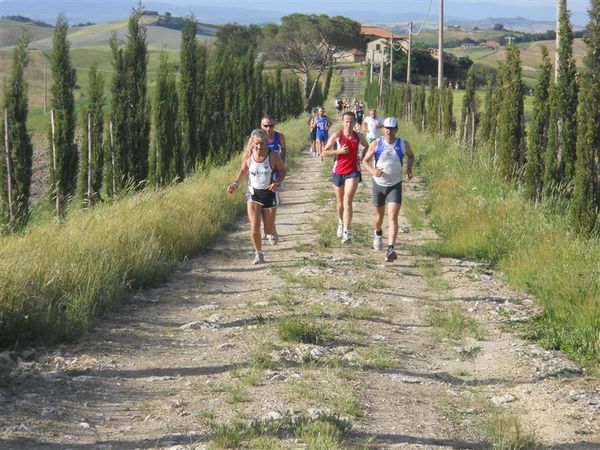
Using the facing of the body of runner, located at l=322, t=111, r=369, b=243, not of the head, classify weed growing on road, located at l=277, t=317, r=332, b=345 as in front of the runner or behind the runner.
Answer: in front

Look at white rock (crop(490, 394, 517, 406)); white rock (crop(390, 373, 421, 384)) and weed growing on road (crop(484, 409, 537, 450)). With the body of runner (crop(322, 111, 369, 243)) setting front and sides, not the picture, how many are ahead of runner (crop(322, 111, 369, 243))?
3

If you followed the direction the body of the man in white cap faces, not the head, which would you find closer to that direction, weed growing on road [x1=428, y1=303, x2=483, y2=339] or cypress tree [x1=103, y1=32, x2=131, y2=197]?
the weed growing on road

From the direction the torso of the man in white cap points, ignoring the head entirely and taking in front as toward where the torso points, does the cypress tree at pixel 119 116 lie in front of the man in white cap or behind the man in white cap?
behind

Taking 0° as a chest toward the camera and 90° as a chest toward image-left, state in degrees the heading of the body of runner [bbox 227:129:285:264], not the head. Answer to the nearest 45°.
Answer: approximately 0°

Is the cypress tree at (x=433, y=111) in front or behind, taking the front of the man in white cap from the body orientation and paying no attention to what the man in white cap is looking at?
behind

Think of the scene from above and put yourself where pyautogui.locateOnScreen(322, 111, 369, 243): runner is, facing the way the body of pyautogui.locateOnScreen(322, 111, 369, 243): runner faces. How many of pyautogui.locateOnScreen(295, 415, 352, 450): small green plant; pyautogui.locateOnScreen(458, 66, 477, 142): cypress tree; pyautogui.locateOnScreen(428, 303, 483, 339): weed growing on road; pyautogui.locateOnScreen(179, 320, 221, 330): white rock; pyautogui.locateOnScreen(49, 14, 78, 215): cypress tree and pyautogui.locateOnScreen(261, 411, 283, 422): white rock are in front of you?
4

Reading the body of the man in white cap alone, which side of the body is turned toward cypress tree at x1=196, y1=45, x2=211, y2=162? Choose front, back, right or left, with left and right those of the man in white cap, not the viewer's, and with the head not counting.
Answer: back

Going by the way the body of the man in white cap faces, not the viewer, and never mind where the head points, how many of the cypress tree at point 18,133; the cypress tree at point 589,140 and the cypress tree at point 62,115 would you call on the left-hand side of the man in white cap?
1

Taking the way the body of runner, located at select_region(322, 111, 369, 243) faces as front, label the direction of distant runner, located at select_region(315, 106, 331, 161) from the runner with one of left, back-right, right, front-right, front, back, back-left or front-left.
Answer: back

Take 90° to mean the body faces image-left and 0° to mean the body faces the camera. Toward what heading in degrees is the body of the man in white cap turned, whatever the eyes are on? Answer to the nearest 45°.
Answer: approximately 0°

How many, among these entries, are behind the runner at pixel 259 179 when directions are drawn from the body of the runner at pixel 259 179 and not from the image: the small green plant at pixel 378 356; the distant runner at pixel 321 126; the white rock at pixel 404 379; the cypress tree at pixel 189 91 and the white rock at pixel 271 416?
2

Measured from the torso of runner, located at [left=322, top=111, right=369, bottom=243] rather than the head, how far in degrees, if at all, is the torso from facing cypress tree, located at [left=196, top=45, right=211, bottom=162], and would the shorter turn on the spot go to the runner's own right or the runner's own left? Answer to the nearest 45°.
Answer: approximately 180°

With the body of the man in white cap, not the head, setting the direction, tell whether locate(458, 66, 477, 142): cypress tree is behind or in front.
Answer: behind
